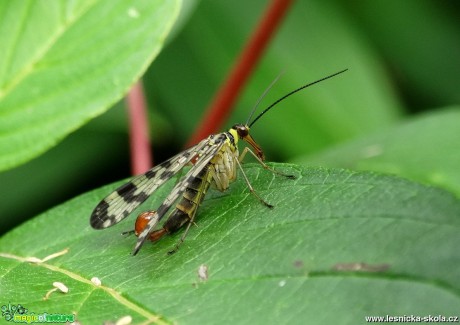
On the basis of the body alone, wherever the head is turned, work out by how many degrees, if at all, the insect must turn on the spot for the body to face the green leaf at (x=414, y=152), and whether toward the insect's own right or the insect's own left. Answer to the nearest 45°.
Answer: approximately 45° to the insect's own left

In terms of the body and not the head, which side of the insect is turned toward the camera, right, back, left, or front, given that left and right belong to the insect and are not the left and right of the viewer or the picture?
right
